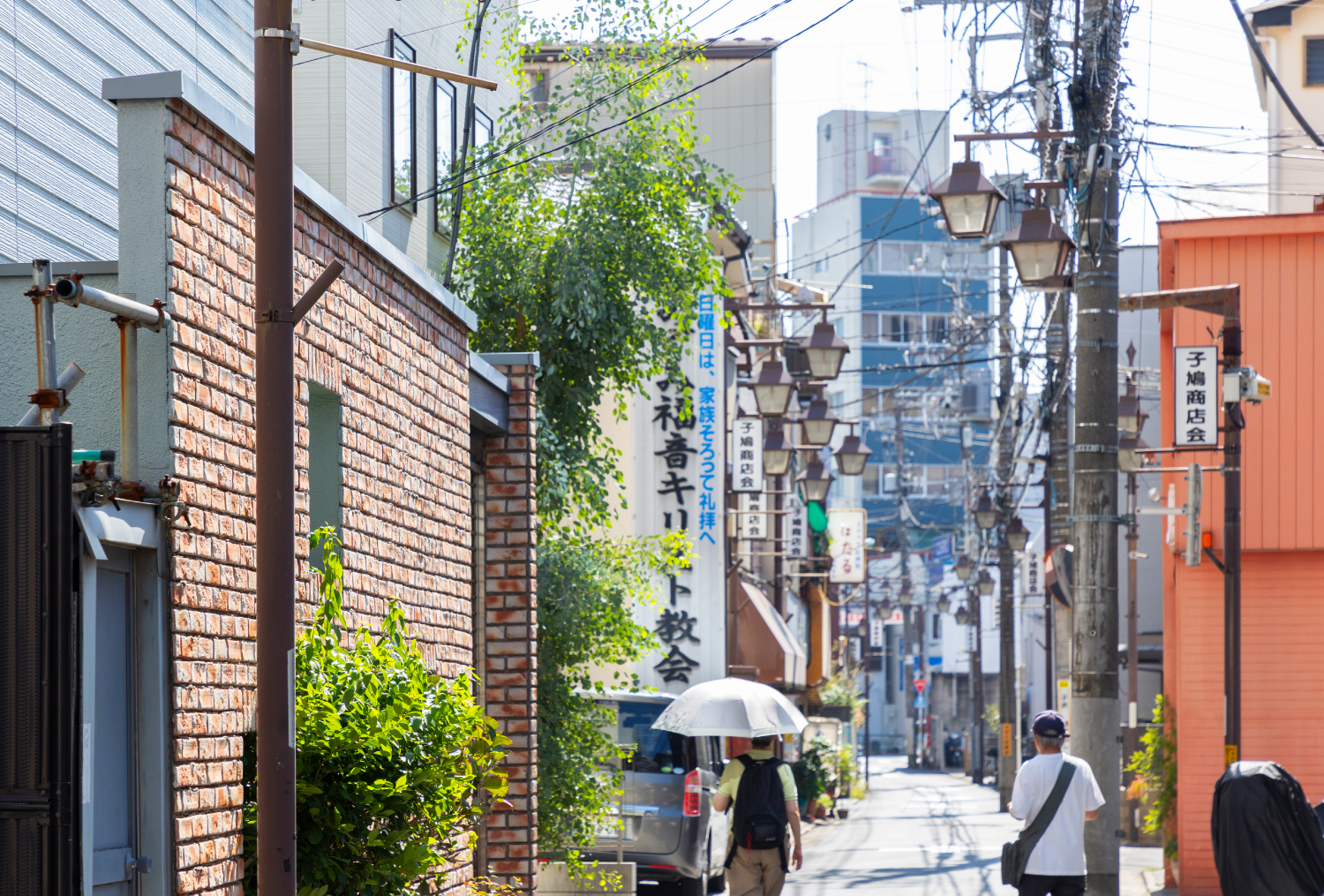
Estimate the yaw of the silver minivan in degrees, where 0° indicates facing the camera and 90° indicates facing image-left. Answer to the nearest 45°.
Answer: approximately 180°

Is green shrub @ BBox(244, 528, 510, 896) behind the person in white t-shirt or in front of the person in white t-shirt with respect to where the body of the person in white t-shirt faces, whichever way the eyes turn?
behind

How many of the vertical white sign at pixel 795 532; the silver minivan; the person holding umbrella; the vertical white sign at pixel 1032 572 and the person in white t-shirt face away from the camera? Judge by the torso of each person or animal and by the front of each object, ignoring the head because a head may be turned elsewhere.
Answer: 3

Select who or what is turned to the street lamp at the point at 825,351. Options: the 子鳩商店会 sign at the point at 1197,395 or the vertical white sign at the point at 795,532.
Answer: the vertical white sign

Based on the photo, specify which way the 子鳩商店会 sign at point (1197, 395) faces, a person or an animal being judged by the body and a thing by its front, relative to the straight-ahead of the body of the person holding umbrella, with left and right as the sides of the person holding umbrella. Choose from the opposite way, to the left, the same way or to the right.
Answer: the opposite way

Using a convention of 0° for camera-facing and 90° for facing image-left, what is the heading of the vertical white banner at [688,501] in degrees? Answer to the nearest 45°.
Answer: approximately 0°

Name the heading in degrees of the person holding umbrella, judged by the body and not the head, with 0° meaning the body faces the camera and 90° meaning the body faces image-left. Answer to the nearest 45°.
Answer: approximately 180°

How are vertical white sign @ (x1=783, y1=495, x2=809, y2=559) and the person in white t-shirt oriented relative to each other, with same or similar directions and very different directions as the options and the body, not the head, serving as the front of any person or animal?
very different directions

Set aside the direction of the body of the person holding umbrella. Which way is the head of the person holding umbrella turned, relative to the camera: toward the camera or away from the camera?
away from the camera

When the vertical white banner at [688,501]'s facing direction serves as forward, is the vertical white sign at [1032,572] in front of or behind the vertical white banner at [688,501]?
behind

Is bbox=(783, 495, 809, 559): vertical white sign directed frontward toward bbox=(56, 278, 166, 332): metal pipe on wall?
yes
